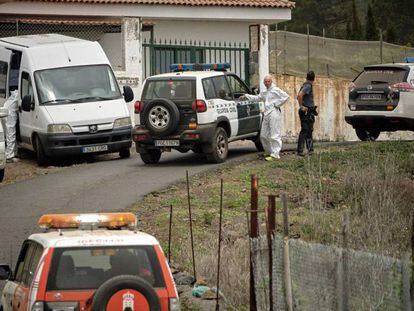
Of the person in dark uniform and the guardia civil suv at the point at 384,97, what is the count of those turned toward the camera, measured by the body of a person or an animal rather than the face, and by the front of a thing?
0

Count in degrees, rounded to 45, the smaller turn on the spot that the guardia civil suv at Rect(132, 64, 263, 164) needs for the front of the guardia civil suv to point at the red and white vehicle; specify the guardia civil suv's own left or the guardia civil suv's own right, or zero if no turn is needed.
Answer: approximately 135° to the guardia civil suv's own right

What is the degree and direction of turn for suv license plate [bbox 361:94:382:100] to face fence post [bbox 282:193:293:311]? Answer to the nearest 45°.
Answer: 0° — it already faces it

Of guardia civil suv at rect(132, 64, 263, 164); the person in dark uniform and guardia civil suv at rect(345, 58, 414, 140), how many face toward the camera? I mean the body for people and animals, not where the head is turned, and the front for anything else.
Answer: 0

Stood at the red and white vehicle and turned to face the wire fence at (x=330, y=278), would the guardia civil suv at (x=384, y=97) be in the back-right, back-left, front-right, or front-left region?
front-left

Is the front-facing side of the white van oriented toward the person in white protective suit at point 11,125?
no

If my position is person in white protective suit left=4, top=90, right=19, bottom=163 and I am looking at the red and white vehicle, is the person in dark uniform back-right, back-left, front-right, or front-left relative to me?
front-left

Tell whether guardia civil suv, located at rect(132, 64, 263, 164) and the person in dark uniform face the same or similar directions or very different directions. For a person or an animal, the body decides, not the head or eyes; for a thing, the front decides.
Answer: same or similar directions

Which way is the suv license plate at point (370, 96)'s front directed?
toward the camera

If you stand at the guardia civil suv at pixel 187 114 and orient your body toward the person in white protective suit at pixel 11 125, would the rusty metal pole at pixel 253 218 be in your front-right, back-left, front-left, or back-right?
back-left

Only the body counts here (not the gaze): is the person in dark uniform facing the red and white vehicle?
no

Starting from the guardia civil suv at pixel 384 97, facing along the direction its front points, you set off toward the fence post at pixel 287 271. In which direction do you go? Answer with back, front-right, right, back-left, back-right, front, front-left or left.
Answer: back-right

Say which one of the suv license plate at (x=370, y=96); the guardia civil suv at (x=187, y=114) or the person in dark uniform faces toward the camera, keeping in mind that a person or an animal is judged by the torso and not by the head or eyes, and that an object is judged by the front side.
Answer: the suv license plate

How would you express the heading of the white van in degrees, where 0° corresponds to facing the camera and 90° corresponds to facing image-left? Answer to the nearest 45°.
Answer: approximately 315°

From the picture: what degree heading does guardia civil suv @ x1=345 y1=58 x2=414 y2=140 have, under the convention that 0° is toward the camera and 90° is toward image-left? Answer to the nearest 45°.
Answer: approximately 225°

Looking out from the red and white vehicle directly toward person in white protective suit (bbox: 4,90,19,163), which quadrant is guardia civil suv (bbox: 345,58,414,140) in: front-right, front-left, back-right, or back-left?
front-right
